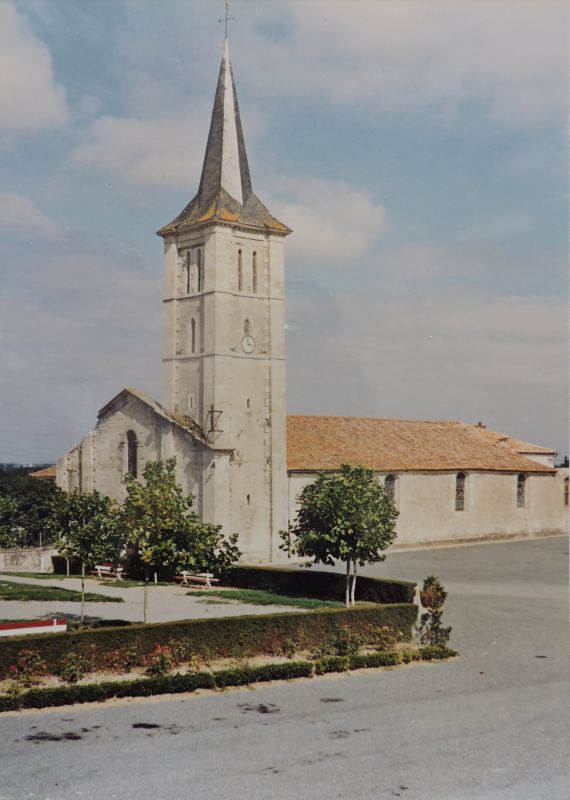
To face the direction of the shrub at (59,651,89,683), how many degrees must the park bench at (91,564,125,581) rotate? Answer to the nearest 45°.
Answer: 0° — it already faces it

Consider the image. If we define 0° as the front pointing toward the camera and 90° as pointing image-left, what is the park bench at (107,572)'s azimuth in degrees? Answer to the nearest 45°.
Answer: approximately 0°

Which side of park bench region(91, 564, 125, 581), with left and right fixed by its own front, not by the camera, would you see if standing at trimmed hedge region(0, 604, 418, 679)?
front

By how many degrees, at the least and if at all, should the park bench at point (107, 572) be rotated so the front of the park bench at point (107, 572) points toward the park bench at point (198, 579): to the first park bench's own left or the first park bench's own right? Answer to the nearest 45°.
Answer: approximately 45° to the first park bench's own left

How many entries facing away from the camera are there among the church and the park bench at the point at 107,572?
0

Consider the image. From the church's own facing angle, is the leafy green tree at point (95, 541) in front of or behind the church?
in front

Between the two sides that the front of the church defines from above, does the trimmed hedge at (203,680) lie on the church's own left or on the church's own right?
on the church's own left

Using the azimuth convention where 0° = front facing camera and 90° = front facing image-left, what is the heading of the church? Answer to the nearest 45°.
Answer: approximately 45°

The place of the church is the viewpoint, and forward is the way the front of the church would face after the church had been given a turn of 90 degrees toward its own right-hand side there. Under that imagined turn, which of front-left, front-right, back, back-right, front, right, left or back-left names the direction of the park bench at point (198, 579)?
back-left

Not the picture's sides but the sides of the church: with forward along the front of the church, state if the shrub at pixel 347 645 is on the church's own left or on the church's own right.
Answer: on the church's own left

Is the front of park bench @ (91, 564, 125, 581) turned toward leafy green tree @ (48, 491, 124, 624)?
yes

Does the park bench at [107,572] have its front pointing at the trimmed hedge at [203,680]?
yes
